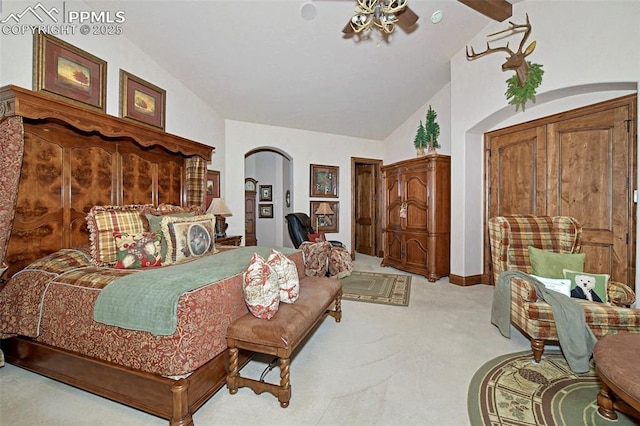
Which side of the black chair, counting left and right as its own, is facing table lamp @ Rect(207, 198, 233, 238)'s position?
right

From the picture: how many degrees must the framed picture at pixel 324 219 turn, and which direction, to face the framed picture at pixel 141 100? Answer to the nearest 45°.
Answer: approximately 45° to its right

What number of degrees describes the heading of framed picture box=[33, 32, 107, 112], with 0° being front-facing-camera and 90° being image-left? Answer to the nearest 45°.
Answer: approximately 315°

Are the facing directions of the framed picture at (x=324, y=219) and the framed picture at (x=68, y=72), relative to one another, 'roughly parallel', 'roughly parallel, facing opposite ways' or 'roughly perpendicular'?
roughly perpendicular

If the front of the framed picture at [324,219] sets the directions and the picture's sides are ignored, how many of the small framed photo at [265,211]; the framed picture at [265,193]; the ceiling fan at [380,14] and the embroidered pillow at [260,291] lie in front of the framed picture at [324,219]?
2

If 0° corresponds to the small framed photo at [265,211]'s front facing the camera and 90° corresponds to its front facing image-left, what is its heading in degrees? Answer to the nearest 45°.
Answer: approximately 0°

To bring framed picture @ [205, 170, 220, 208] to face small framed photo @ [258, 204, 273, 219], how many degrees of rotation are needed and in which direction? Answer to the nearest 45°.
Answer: approximately 90° to its left

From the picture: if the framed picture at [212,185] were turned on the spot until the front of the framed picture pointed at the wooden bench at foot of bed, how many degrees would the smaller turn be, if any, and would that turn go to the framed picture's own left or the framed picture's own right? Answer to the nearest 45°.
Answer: approximately 45° to the framed picture's own right

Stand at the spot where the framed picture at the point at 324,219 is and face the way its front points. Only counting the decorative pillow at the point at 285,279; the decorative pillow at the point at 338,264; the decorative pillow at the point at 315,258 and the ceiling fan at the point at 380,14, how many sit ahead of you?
4
